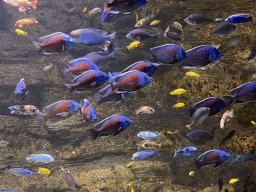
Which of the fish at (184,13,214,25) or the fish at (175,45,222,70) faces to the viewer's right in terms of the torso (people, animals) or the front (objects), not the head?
the fish at (175,45,222,70)

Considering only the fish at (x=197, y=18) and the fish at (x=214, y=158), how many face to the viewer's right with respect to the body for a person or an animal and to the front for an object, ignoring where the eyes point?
1

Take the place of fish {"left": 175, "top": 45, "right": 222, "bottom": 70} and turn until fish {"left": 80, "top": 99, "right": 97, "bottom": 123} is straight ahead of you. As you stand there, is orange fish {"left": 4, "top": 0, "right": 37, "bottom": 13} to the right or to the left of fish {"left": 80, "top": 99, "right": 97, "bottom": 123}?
right

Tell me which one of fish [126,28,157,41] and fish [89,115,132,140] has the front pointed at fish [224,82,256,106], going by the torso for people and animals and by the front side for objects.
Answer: fish [89,115,132,140]
